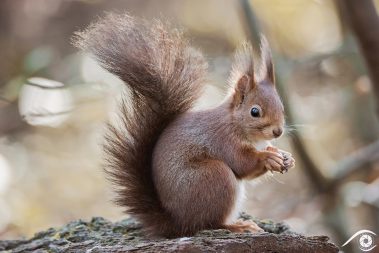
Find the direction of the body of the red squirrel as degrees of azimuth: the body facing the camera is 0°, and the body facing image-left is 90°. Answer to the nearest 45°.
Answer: approximately 270°
